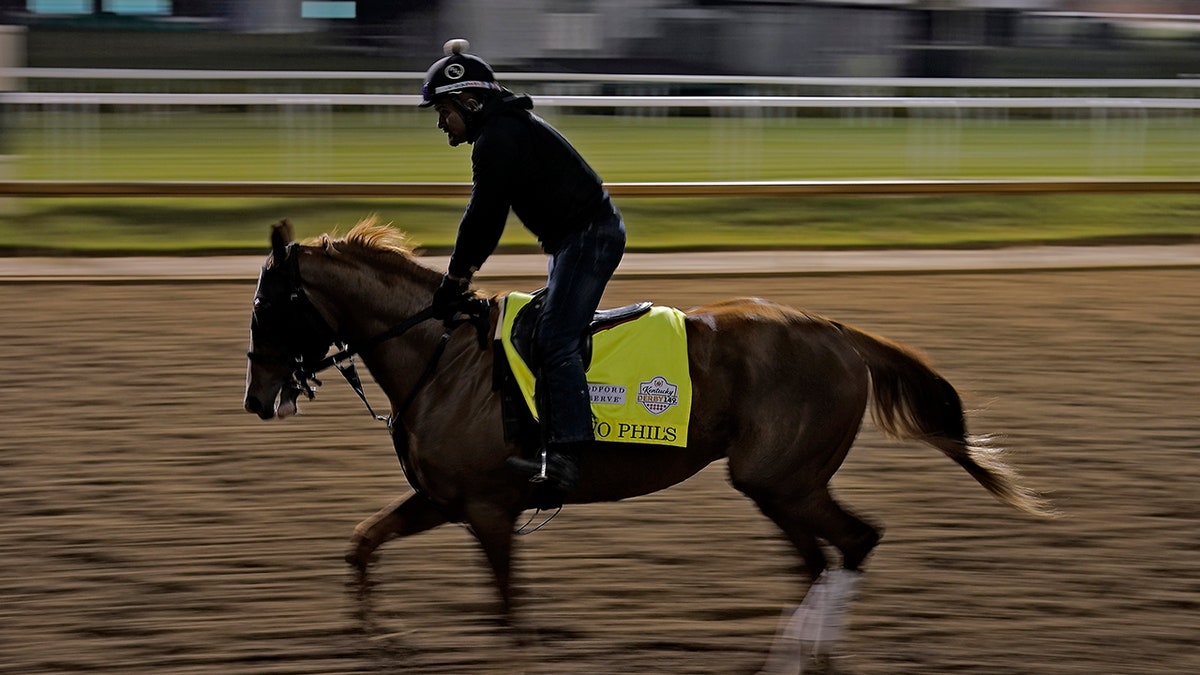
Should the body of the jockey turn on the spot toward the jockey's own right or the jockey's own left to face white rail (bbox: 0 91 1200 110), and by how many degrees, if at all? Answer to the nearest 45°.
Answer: approximately 90° to the jockey's own right

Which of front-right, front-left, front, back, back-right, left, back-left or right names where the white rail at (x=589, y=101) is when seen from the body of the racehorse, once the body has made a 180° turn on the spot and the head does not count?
left

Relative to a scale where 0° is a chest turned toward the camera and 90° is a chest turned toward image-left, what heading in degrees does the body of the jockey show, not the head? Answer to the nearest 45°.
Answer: approximately 90°

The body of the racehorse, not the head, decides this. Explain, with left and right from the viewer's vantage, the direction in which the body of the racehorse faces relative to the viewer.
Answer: facing to the left of the viewer
